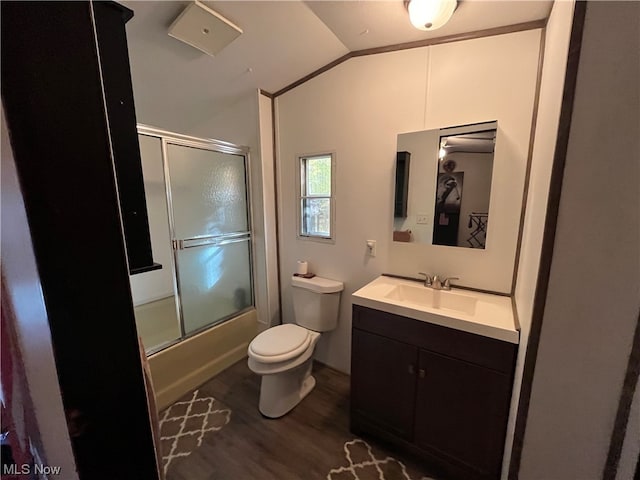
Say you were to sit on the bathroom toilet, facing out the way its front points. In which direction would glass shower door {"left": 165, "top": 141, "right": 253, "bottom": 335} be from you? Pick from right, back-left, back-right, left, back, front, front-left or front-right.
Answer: right

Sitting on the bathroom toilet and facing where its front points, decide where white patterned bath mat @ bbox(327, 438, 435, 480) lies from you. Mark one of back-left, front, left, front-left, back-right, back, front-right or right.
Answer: left

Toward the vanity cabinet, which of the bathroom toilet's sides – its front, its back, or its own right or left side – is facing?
left

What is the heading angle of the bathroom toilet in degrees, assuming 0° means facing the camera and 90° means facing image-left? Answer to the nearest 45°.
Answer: approximately 45°

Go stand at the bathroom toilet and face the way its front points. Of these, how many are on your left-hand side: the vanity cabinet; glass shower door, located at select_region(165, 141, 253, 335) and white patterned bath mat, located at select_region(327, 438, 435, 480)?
2
